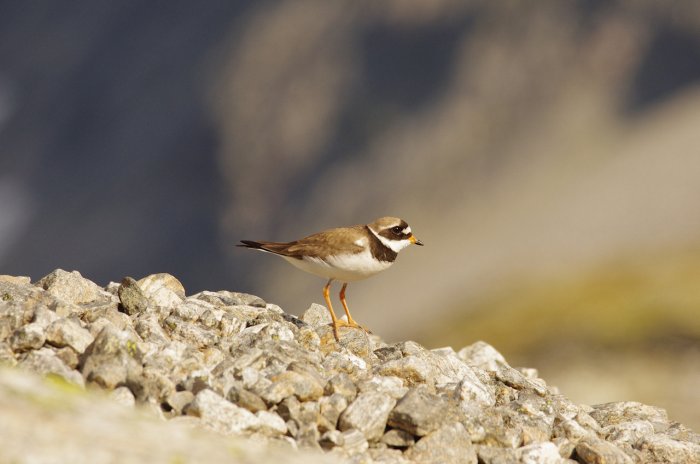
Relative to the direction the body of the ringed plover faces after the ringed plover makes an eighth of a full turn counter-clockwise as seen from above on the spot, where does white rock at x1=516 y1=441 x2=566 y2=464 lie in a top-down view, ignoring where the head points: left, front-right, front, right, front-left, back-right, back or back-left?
right

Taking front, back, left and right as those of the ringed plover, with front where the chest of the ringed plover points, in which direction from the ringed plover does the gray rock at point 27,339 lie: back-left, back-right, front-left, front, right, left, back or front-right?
back-right

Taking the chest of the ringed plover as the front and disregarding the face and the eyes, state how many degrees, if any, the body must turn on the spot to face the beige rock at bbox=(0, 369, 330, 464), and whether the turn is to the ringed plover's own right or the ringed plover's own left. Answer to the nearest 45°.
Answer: approximately 90° to the ringed plover's own right

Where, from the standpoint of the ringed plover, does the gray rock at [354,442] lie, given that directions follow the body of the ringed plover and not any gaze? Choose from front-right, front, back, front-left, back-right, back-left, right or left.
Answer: right

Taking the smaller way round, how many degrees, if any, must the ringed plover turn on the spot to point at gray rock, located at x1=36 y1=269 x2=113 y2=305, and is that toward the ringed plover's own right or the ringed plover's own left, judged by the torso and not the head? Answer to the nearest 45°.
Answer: approximately 180°

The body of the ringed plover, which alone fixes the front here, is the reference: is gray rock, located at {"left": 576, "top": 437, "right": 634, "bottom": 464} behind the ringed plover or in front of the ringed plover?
in front

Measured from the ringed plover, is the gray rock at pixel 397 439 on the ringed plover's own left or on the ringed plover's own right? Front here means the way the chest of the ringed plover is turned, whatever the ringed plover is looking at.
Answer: on the ringed plover's own right

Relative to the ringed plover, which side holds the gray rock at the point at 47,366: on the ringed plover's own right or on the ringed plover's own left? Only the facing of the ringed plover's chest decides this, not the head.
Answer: on the ringed plover's own right

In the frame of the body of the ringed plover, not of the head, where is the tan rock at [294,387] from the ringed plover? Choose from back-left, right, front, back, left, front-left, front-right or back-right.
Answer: right

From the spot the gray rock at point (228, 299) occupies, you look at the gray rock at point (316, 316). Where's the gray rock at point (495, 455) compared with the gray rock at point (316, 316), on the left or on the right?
right

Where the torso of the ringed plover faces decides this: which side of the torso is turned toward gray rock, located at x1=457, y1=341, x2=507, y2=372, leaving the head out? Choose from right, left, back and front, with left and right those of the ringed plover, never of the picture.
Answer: front

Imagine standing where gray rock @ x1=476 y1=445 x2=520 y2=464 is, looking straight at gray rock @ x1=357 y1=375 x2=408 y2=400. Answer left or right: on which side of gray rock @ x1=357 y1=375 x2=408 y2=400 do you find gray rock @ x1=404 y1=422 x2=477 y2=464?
left

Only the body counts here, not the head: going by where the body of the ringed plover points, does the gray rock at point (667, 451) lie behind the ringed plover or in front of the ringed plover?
in front

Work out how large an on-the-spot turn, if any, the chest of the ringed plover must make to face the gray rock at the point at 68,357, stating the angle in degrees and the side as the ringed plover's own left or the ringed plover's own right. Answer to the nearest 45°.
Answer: approximately 135° to the ringed plover's own right

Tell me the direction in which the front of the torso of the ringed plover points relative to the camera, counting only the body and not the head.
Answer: to the viewer's right

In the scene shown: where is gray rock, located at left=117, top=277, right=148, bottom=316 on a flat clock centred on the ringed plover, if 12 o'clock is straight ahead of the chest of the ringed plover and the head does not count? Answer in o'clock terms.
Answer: The gray rock is roughly at 5 o'clock from the ringed plover.

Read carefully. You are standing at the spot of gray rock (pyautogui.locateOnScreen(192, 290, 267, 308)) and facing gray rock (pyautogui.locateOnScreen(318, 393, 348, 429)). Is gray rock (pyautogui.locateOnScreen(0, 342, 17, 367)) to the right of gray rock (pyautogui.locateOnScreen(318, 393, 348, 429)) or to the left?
right
